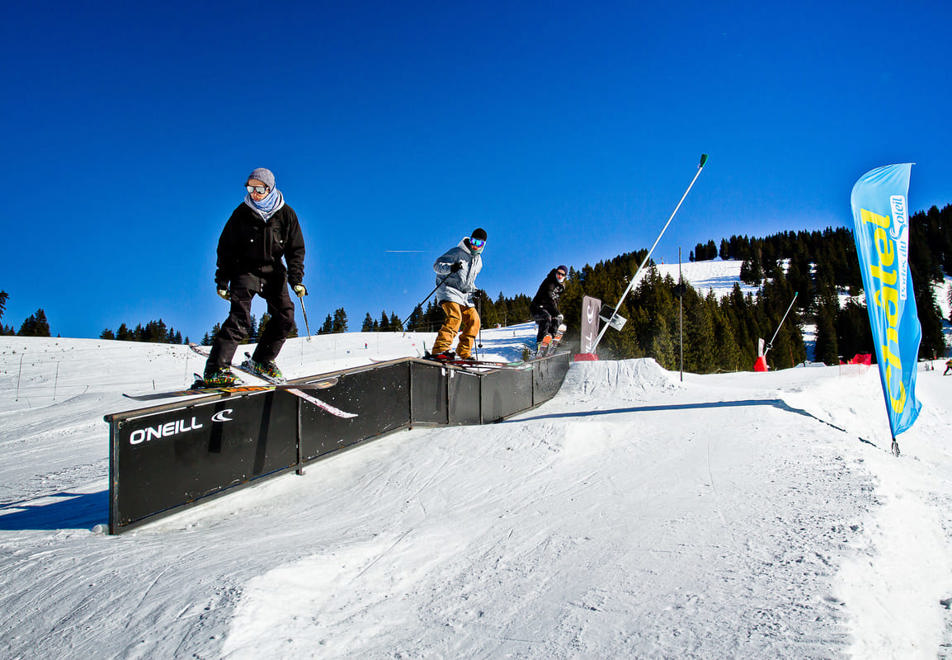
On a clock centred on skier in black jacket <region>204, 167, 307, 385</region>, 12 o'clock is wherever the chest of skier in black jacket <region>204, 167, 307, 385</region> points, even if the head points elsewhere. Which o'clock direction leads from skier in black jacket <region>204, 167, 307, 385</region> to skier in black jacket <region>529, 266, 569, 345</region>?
skier in black jacket <region>529, 266, 569, 345</region> is roughly at 8 o'clock from skier in black jacket <region>204, 167, 307, 385</region>.

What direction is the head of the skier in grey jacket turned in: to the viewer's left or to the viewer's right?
to the viewer's left

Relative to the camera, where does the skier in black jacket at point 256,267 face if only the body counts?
toward the camera

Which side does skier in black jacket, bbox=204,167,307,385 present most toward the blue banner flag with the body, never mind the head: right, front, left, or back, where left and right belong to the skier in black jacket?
left

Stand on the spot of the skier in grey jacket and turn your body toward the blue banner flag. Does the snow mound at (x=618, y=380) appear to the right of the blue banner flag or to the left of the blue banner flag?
left

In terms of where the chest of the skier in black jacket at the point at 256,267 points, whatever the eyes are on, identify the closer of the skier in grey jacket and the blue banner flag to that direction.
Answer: the blue banner flag

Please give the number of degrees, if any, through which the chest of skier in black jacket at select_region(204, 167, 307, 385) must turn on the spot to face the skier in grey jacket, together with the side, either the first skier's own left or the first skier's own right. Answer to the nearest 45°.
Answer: approximately 135° to the first skier's own left

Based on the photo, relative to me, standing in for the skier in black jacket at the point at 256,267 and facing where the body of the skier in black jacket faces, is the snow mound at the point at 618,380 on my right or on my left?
on my left

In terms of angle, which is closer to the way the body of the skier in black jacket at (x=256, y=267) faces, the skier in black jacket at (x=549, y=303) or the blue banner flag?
the blue banner flag
